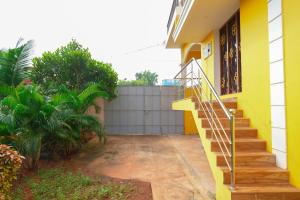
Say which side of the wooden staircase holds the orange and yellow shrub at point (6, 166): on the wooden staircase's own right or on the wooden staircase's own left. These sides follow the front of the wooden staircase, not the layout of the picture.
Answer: on the wooden staircase's own right

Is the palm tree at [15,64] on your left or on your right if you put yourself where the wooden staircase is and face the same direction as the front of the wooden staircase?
on your right

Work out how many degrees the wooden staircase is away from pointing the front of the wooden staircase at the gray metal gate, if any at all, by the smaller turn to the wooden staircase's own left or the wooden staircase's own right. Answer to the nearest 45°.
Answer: approximately 135° to the wooden staircase's own right

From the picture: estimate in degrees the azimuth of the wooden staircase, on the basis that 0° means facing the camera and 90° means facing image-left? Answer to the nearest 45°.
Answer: approximately 0°

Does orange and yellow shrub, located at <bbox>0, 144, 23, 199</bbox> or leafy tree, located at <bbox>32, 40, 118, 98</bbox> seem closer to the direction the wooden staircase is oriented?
the orange and yellow shrub

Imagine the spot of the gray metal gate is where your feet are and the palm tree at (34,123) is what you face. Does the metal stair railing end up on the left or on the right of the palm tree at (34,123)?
left

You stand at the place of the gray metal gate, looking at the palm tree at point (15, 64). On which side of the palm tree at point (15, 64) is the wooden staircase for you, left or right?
left
